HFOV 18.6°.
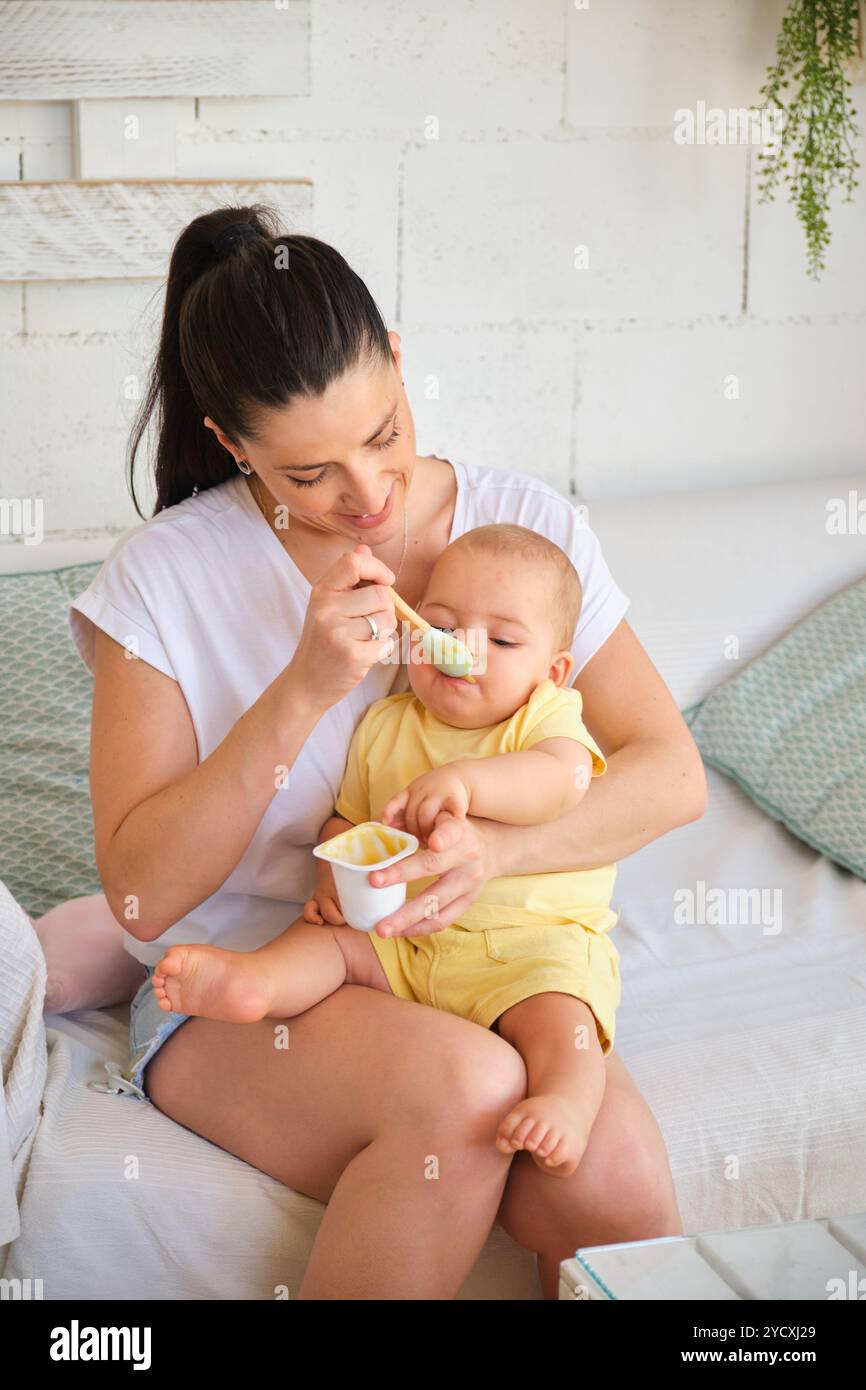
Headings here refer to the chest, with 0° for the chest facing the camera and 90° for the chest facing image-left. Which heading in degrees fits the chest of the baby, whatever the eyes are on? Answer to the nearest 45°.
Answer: approximately 45°

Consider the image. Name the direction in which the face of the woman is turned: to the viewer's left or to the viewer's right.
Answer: to the viewer's right

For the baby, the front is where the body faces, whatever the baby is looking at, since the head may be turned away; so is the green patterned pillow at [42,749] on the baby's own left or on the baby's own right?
on the baby's own right

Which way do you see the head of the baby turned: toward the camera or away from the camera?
toward the camera

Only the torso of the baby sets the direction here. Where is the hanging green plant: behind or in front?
behind
